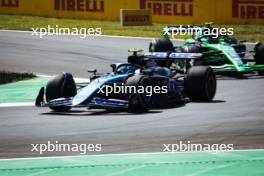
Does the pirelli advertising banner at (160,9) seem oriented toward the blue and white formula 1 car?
yes

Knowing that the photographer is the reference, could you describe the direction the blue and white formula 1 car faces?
facing the viewer and to the left of the viewer

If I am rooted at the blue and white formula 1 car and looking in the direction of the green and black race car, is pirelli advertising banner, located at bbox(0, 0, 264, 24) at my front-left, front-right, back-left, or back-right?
front-left

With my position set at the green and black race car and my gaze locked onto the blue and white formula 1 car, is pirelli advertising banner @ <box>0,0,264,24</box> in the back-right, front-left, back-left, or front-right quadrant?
back-right

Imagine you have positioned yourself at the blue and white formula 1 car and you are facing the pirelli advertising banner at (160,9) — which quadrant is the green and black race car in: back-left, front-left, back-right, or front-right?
front-right

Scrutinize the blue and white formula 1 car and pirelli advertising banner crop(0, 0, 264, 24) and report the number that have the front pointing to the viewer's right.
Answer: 0

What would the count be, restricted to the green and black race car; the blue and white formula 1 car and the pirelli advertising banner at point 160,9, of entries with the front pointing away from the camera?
0

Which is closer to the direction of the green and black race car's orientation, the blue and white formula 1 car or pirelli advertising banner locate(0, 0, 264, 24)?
the blue and white formula 1 car

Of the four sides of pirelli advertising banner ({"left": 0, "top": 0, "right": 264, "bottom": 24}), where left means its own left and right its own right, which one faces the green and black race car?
front

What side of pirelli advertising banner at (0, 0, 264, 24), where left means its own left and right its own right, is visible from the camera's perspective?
front

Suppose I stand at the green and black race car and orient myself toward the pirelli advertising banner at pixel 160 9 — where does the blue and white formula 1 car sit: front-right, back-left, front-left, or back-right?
back-left

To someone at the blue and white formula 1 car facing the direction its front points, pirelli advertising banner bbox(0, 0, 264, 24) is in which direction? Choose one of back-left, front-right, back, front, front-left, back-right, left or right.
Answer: back-right

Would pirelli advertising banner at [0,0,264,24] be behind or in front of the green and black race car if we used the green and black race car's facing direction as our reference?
behind
